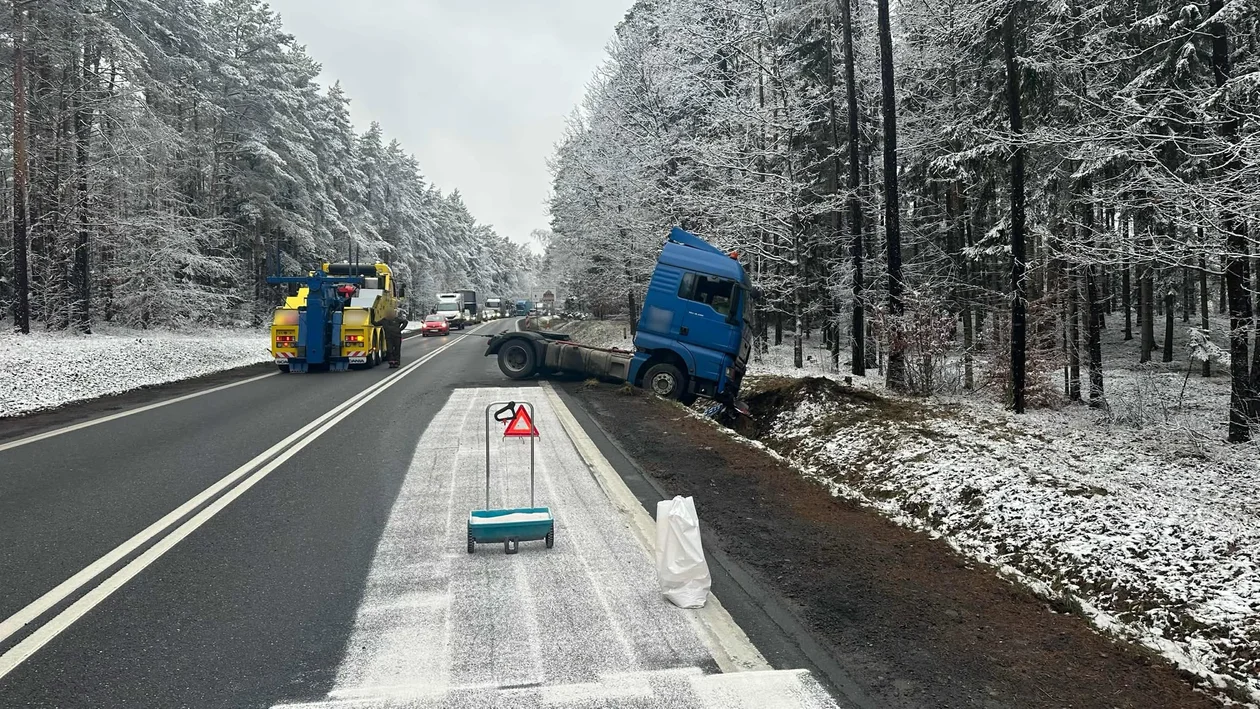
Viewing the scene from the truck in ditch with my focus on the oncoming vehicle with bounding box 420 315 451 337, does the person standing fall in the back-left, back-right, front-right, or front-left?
front-left

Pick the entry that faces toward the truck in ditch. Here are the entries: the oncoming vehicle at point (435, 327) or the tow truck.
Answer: the oncoming vehicle

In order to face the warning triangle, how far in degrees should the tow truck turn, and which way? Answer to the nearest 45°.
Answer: approximately 180°

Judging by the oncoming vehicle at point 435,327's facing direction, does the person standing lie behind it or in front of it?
in front

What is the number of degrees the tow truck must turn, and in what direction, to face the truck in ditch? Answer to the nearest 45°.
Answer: approximately 135° to its right

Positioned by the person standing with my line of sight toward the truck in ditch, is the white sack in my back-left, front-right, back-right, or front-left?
front-right

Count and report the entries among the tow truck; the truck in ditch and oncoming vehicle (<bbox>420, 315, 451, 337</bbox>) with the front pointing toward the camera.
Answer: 1

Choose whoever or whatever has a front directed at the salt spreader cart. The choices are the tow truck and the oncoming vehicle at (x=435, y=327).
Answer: the oncoming vehicle

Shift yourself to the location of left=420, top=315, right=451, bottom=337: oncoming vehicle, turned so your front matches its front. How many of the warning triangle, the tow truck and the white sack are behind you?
0

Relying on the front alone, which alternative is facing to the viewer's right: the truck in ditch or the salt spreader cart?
the truck in ditch

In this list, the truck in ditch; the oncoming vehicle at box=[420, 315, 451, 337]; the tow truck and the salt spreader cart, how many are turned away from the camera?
1

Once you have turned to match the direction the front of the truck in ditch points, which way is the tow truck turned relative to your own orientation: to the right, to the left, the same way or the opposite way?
to the left

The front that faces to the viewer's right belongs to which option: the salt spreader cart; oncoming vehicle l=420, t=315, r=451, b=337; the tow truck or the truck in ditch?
the truck in ditch

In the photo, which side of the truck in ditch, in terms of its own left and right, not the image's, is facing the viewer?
right

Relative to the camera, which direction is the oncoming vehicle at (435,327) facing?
toward the camera

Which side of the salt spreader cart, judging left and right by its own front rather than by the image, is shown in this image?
front

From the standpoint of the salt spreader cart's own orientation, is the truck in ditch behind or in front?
behind
